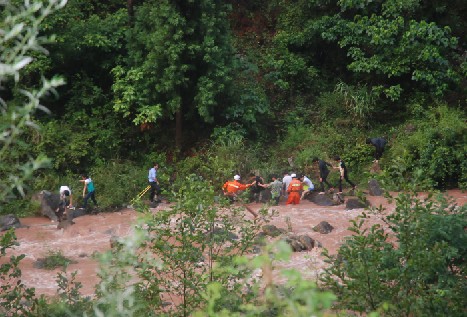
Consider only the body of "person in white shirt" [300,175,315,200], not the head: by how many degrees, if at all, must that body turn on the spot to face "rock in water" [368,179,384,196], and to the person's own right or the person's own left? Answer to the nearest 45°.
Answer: approximately 180°

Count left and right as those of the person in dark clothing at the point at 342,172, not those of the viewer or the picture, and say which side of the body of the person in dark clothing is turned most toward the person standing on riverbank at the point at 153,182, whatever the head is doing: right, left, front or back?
front

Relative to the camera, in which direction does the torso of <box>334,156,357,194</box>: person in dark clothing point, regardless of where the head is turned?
to the viewer's left

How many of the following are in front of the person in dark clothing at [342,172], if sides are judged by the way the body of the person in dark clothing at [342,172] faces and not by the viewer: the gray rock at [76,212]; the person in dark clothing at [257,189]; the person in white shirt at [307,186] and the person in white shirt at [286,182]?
4

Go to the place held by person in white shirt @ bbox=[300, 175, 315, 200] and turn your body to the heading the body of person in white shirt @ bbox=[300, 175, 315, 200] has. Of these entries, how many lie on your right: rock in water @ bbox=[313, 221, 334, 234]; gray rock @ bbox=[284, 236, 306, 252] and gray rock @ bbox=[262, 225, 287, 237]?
0

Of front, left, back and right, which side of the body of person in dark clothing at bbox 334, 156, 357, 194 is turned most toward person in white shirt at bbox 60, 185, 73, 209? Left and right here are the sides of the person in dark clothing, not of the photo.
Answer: front

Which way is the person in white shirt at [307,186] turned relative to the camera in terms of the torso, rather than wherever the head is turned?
to the viewer's left

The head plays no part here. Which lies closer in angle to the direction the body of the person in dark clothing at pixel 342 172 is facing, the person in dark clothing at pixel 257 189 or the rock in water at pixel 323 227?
the person in dark clothing

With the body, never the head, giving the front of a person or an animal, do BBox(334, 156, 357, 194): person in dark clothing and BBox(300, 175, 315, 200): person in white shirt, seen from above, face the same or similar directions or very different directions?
same or similar directions

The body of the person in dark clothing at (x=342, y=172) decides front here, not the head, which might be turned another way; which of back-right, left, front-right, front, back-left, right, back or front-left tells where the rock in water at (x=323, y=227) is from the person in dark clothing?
left

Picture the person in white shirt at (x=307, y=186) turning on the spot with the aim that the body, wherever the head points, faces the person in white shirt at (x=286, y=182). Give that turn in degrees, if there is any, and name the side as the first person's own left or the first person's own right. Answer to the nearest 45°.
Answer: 0° — they already face them

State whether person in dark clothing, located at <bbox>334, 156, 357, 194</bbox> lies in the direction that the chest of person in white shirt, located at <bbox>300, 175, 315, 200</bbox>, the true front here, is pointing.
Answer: no

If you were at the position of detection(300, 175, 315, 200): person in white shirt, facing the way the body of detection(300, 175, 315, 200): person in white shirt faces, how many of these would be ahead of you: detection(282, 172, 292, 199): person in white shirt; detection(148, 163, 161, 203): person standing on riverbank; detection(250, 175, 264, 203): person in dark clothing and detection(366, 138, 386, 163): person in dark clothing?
3

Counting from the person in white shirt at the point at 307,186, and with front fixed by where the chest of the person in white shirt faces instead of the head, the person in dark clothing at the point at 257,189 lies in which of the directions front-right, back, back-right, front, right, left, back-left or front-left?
front
